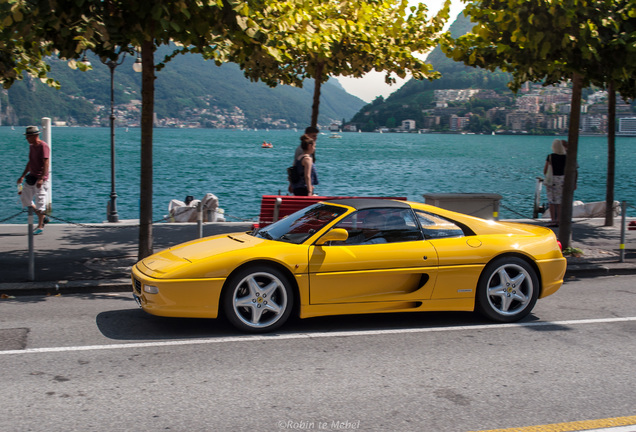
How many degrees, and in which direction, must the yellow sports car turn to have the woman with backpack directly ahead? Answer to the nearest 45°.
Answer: approximately 90° to its right

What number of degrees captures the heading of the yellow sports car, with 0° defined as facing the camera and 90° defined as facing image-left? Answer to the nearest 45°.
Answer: approximately 90°

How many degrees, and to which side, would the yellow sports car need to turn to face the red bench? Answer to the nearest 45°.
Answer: approximately 90° to its right
